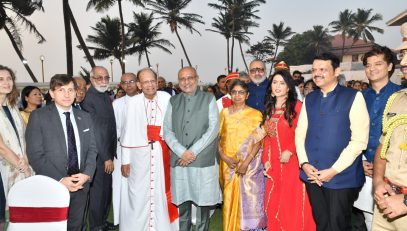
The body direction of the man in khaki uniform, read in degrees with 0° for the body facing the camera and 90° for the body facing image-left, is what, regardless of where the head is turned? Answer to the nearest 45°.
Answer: approximately 45°

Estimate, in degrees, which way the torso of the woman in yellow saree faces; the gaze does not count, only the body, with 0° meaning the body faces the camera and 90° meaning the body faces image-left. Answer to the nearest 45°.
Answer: approximately 0°

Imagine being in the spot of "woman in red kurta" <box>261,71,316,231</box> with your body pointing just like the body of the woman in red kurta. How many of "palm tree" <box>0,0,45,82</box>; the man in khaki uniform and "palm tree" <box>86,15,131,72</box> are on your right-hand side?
2

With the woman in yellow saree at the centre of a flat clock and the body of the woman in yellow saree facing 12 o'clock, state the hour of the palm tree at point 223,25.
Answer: The palm tree is roughly at 6 o'clock from the woman in yellow saree.
